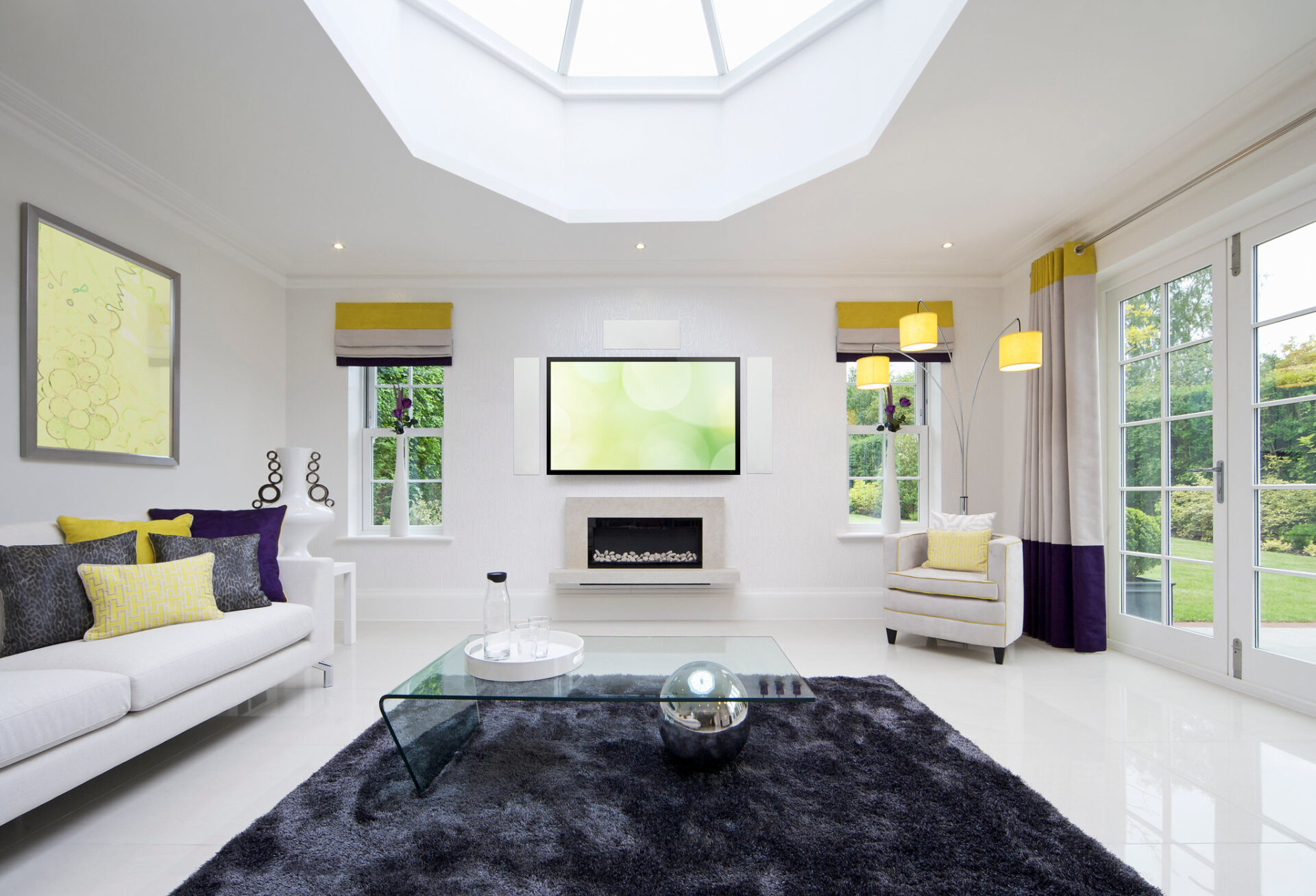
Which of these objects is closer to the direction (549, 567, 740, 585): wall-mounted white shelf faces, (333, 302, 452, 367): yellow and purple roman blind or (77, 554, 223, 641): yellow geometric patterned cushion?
the yellow geometric patterned cushion

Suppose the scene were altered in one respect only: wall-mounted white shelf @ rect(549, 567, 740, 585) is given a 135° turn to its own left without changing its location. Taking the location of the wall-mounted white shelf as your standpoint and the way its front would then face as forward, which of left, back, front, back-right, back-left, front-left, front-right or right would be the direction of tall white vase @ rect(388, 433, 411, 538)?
back-left

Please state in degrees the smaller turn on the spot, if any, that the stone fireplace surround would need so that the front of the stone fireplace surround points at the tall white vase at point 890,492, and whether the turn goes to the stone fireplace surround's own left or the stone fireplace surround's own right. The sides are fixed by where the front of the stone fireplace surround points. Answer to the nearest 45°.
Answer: approximately 90° to the stone fireplace surround's own left

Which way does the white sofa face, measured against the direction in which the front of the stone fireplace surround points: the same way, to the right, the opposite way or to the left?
to the left

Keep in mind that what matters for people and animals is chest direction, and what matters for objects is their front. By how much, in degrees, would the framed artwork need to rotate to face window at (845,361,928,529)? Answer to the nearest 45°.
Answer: approximately 45° to its left

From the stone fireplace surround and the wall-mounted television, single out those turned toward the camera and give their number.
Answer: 2

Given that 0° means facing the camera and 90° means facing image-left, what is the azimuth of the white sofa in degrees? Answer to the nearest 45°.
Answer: approximately 315°

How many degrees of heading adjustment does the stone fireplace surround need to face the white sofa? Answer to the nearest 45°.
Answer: approximately 45° to its right

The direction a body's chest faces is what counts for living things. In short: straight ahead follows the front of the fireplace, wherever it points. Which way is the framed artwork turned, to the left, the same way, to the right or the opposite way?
to the left
